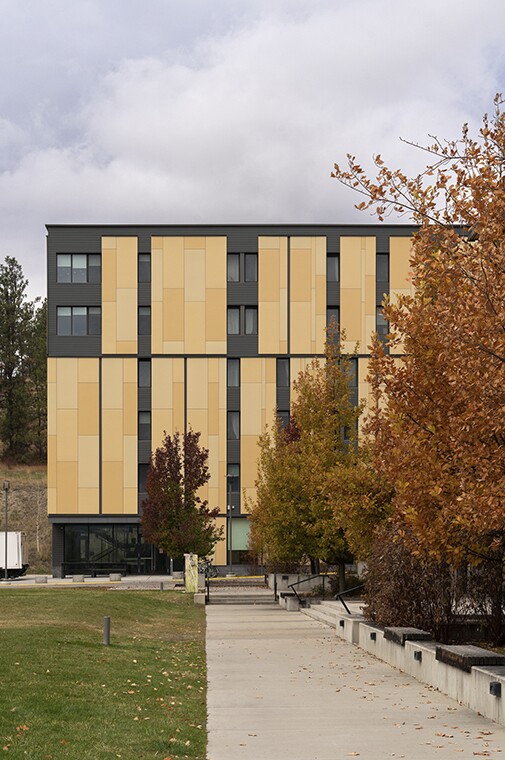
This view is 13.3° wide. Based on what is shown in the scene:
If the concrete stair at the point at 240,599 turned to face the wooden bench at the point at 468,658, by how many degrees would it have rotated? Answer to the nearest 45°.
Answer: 0° — it already faces it

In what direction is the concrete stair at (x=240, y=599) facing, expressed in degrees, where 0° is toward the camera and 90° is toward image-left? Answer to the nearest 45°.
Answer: approximately 0°
